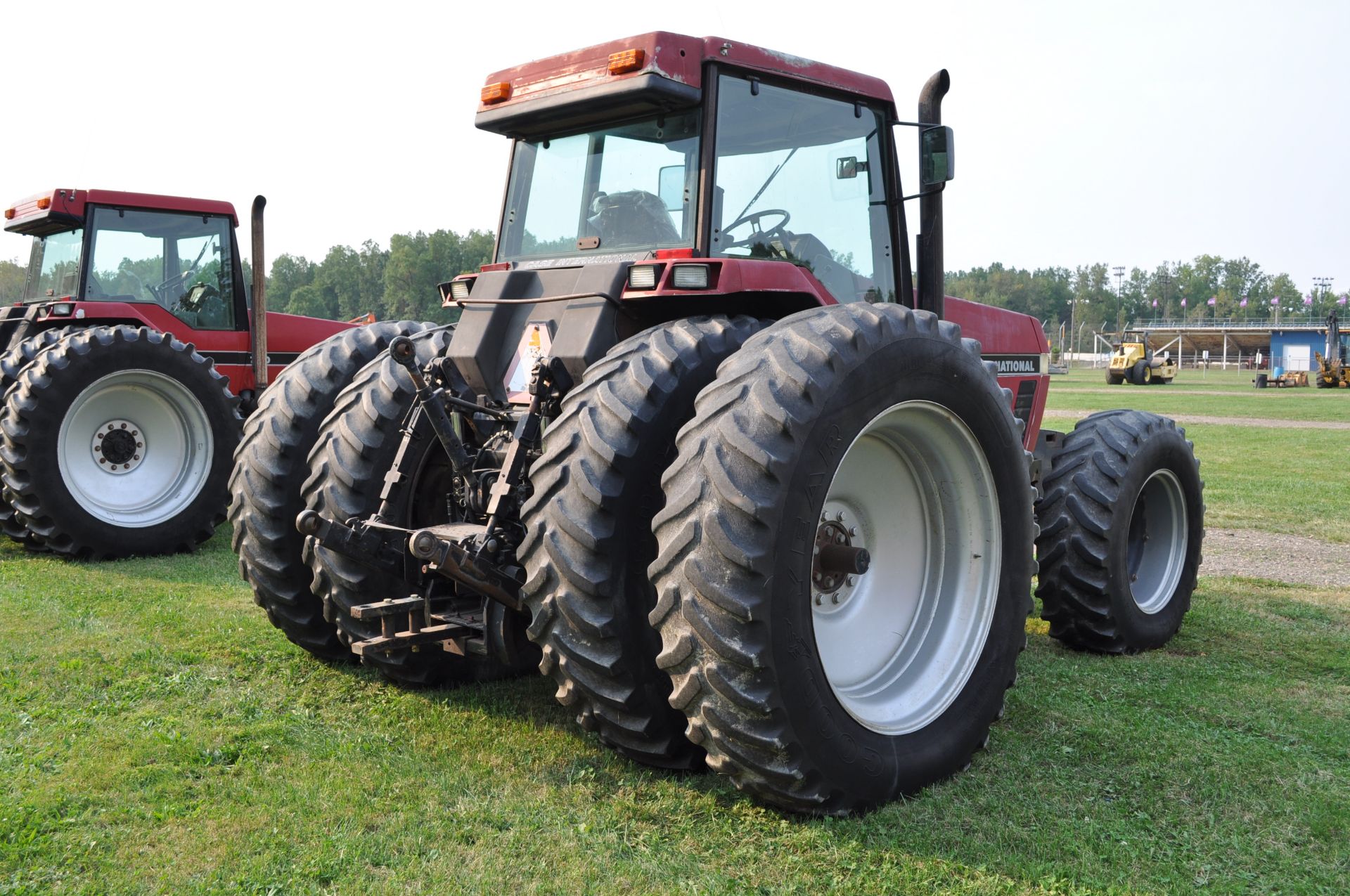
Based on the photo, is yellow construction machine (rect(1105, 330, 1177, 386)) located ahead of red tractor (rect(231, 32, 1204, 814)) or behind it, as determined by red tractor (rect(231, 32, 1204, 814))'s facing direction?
ahead

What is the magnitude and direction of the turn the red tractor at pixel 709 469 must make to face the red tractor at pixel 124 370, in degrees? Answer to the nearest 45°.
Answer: approximately 90° to its left

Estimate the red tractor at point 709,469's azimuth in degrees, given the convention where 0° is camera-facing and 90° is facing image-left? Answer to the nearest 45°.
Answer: approximately 225°

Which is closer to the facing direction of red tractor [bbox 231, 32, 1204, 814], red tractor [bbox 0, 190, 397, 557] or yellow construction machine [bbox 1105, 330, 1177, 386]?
the yellow construction machine
